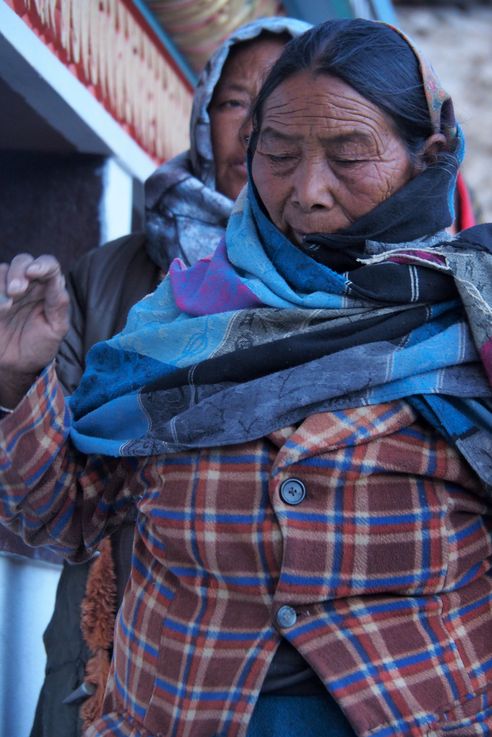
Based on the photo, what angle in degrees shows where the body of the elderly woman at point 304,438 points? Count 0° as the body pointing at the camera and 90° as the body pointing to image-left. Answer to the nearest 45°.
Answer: approximately 0°
